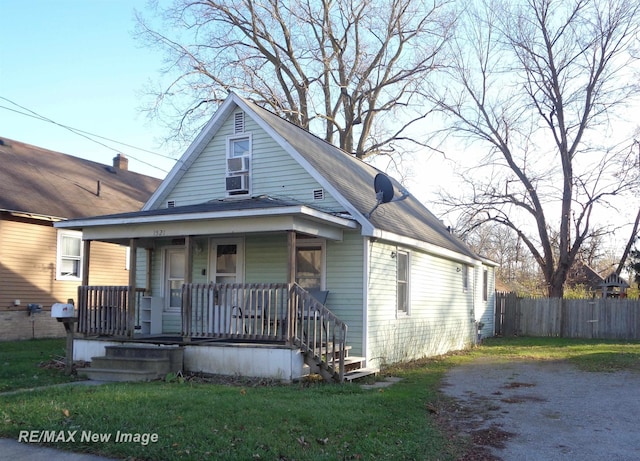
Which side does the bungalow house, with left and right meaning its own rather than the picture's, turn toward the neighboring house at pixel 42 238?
right

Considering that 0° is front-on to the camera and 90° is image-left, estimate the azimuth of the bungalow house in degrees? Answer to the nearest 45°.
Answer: approximately 45°

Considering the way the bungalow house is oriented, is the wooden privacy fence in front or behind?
behind
